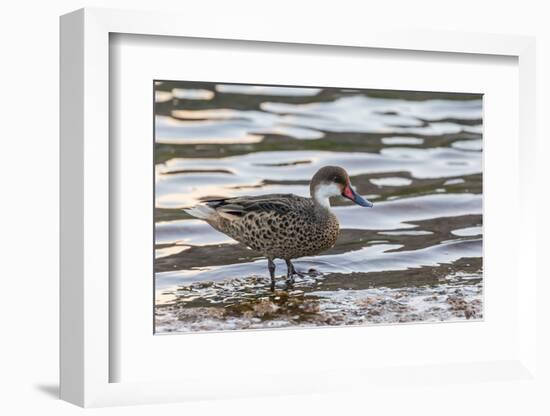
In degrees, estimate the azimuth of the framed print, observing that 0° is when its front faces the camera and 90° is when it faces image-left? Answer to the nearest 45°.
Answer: approximately 315°
